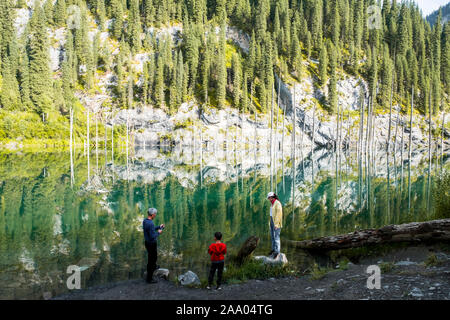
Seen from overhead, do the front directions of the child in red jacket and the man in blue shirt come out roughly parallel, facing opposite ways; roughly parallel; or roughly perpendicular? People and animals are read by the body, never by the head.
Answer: roughly perpendicular

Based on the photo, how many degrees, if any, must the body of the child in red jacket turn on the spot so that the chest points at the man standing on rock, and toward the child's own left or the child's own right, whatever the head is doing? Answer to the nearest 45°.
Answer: approximately 45° to the child's own right

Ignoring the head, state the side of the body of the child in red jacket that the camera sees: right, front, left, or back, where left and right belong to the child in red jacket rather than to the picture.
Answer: back

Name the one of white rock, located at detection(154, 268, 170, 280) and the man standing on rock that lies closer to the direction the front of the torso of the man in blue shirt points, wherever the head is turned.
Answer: the man standing on rock

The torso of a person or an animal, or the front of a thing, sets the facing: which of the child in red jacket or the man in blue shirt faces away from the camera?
the child in red jacket

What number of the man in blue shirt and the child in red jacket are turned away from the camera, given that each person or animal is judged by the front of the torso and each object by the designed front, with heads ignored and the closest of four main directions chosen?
1

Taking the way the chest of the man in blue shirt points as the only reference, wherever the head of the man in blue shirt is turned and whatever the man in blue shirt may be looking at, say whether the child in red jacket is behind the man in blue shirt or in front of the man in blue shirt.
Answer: in front

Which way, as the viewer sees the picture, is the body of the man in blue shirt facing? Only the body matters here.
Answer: to the viewer's right
